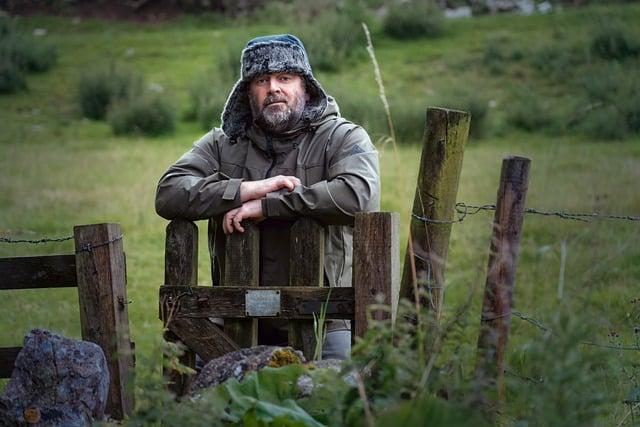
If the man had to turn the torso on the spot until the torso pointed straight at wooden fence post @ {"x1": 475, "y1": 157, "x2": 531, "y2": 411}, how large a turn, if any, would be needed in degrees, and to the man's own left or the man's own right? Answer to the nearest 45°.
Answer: approximately 45° to the man's own left

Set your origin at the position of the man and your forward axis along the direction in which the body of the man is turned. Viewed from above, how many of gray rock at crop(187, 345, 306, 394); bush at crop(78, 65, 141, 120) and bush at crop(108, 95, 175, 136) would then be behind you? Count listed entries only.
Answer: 2

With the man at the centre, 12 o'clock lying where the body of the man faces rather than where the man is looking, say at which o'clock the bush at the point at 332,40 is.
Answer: The bush is roughly at 6 o'clock from the man.

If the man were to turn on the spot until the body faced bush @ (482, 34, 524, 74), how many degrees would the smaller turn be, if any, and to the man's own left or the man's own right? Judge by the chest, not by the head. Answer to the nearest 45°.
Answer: approximately 180°

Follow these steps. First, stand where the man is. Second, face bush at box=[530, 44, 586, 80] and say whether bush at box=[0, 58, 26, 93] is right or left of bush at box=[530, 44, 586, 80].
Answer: left

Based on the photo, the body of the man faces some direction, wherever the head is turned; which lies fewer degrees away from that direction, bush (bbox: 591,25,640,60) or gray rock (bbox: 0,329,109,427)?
the gray rock

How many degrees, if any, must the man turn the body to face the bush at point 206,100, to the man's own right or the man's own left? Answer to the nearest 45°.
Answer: approximately 180°

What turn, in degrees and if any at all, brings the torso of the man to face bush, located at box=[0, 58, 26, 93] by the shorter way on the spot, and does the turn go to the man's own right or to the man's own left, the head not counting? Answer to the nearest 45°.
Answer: approximately 180°

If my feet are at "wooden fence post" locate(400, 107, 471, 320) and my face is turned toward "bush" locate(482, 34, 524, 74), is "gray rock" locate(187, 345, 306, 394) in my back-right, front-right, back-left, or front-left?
back-left

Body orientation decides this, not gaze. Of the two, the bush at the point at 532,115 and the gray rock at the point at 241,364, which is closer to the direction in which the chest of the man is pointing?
the gray rock

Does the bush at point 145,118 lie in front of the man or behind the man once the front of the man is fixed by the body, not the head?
behind
